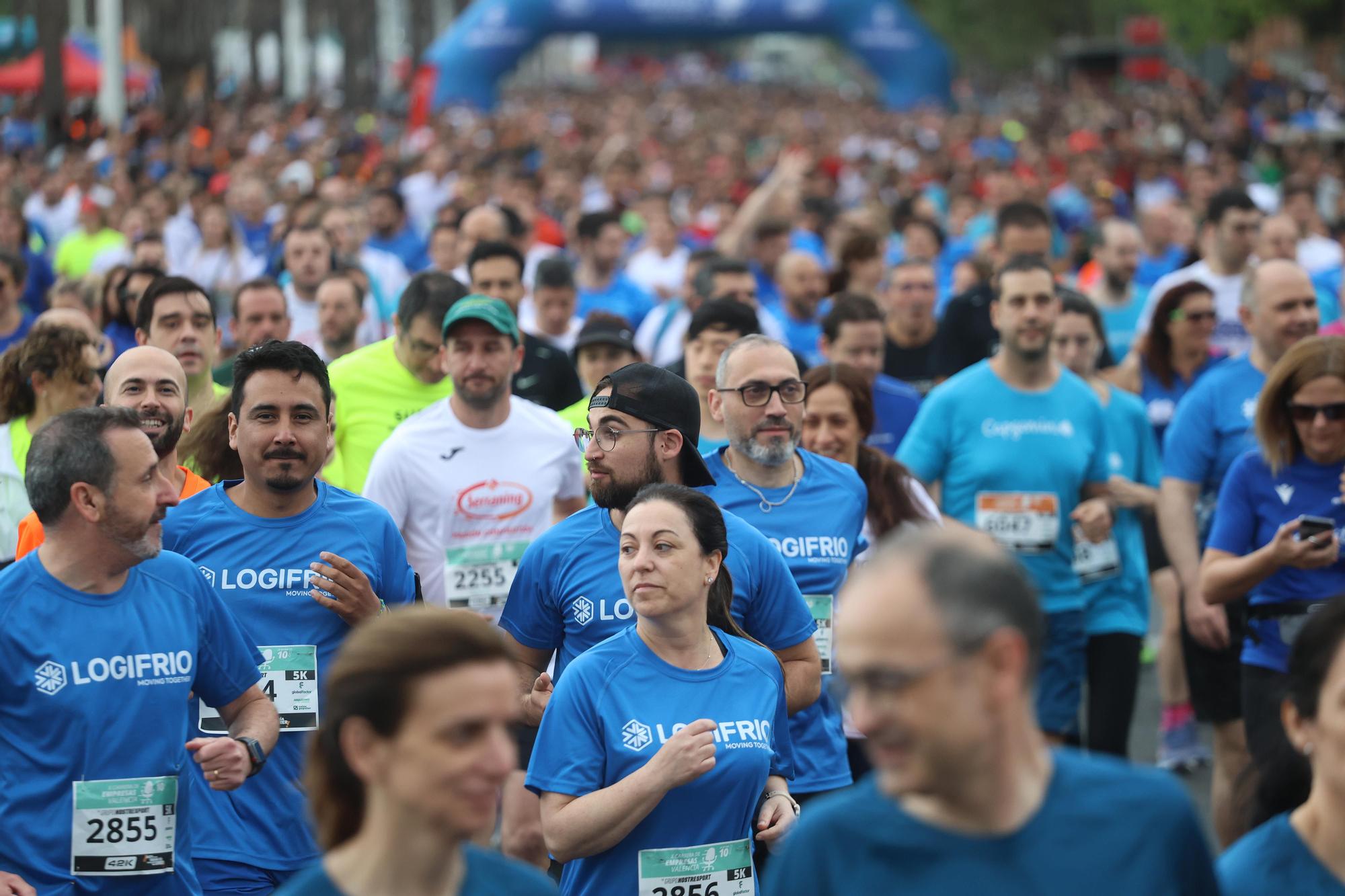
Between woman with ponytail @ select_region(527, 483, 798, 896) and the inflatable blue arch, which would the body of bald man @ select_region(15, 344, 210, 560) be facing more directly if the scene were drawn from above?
the woman with ponytail

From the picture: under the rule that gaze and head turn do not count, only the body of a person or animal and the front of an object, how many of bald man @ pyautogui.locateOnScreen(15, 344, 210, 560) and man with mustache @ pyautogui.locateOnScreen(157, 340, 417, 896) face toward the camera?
2

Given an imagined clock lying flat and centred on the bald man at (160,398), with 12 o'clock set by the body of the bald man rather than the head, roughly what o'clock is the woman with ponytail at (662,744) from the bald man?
The woman with ponytail is roughly at 11 o'clock from the bald man.

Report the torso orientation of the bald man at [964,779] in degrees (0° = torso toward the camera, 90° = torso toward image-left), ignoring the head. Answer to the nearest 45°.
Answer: approximately 45°

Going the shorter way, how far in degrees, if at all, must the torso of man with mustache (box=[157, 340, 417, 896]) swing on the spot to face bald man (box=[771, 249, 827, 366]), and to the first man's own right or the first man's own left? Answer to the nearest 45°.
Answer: approximately 135° to the first man's own left

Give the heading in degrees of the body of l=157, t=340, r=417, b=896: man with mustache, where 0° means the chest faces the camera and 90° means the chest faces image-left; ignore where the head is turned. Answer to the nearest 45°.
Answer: approximately 0°

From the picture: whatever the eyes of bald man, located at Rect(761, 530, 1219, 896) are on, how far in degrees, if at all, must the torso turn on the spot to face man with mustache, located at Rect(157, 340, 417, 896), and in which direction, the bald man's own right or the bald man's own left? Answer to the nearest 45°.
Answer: approximately 90° to the bald man's own right
